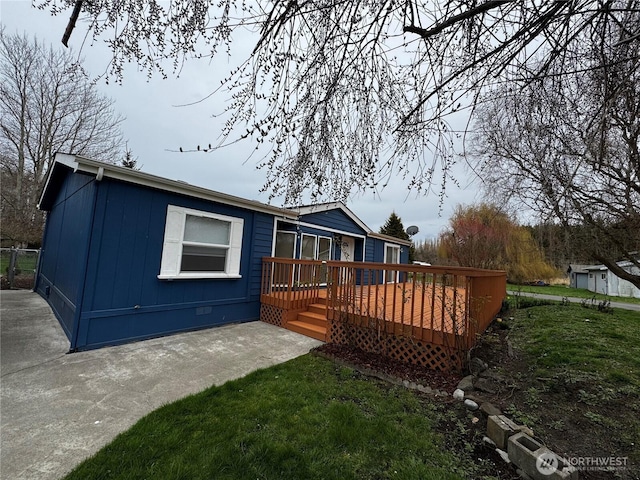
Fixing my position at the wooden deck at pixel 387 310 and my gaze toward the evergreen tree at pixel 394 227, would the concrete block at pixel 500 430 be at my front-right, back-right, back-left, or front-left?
back-right

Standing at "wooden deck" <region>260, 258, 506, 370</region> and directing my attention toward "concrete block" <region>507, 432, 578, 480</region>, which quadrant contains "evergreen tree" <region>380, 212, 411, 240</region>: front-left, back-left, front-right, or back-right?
back-left

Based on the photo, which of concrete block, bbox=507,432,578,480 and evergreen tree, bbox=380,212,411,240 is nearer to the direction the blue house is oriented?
the concrete block

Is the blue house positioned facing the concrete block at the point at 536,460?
yes

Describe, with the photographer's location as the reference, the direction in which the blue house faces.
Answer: facing the viewer and to the right of the viewer

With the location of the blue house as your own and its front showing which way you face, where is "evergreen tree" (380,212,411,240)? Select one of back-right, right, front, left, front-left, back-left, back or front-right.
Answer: left

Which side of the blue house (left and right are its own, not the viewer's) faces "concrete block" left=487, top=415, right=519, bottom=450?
front
